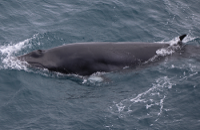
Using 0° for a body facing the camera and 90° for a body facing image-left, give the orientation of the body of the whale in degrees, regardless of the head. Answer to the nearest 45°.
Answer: approximately 90°
